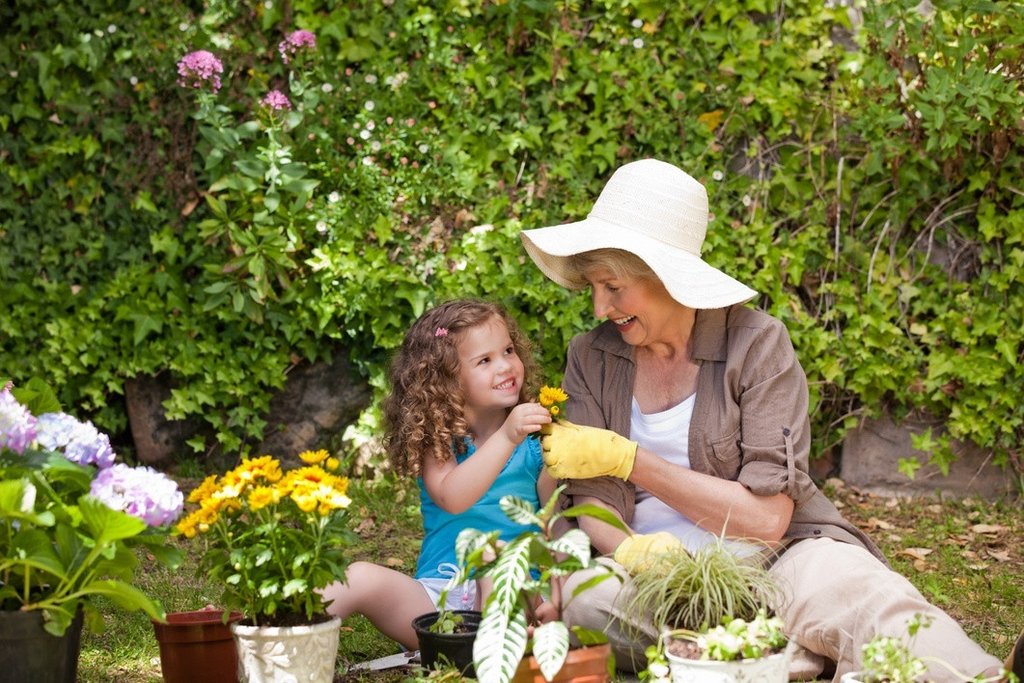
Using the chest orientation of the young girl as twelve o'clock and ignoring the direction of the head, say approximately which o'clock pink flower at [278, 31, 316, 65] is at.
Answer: The pink flower is roughly at 7 o'clock from the young girl.

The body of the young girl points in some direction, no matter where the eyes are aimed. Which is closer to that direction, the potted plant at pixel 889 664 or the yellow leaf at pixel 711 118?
the potted plant

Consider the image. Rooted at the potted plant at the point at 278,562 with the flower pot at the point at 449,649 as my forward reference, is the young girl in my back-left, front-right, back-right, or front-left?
front-left

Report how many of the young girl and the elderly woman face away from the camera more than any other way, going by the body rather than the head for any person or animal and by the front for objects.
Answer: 0

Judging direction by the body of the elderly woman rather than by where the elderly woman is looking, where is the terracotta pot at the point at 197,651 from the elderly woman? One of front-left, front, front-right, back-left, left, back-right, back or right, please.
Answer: front

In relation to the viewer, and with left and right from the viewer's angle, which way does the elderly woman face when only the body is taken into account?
facing the viewer and to the left of the viewer

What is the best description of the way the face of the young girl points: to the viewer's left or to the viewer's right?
to the viewer's right

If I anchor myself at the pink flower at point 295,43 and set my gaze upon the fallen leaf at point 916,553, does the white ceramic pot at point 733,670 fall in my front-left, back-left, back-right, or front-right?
front-right

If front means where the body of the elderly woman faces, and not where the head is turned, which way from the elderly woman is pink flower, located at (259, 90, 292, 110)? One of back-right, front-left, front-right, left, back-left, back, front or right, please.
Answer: right

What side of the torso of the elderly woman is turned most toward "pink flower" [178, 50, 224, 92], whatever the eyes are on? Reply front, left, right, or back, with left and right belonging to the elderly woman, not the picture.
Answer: right

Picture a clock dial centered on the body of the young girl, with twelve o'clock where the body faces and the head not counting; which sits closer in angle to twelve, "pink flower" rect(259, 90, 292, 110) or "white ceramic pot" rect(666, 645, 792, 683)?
the white ceramic pot

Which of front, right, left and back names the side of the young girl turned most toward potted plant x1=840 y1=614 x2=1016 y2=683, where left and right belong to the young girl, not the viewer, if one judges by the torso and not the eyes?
front

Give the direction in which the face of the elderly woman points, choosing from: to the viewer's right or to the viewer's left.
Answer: to the viewer's left

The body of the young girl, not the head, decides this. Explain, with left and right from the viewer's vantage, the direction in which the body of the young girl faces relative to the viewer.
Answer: facing the viewer and to the right of the viewer

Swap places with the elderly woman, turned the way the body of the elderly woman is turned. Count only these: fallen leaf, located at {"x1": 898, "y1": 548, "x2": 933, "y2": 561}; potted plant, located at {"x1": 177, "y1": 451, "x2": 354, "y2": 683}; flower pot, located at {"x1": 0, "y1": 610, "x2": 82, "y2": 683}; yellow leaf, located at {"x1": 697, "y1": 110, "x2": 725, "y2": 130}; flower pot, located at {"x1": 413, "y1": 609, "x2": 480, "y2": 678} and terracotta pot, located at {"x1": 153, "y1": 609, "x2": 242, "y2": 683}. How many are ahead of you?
4

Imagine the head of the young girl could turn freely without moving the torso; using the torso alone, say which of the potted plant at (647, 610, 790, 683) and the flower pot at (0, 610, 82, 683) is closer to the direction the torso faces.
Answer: the potted plant

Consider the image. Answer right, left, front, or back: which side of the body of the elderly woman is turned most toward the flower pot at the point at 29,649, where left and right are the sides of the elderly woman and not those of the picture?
front

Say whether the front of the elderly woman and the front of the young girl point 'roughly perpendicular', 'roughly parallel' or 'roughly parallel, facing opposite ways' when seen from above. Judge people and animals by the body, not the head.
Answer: roughly perpendicular
